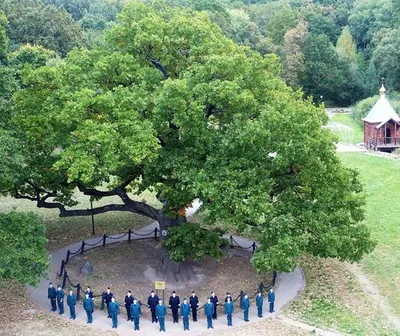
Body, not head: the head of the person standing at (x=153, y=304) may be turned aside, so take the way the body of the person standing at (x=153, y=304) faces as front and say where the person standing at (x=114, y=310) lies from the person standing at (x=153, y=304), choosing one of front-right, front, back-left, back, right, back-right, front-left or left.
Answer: right

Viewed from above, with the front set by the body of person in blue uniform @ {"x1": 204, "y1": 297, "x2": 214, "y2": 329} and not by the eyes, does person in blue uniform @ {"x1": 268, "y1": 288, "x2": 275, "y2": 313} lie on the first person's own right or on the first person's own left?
on the first person's own left

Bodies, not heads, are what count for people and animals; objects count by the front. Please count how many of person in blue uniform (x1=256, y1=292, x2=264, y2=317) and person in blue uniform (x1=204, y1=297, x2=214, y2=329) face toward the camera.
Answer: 2

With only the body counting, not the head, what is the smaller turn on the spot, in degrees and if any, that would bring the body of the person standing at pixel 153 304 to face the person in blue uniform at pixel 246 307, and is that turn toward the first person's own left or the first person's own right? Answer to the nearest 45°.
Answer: approximately 90° to the first person's own left

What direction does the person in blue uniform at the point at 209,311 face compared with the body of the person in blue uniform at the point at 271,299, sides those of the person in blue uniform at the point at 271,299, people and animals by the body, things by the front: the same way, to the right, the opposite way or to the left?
the same way

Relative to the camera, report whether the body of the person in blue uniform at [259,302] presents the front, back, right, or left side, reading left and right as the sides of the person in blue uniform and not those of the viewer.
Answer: front

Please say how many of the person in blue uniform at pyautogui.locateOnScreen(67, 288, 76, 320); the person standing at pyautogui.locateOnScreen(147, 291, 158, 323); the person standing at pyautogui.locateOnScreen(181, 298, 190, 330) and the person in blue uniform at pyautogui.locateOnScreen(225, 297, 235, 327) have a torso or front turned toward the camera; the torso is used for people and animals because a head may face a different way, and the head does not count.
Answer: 4

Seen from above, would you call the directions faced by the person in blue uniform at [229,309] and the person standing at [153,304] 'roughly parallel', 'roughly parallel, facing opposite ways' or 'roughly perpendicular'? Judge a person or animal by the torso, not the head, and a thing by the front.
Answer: roughly parallel

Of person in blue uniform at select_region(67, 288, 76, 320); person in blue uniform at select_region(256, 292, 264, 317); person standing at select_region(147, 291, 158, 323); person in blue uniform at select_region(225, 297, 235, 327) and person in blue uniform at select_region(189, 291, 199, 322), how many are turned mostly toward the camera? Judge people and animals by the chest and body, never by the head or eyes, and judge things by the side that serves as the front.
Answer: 5

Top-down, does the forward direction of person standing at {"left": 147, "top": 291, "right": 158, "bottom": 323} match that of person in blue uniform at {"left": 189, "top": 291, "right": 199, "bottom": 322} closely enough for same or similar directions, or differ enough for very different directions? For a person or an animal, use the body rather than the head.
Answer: same or similar directions

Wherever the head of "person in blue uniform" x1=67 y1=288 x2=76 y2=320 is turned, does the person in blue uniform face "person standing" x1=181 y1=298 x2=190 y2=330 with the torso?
no

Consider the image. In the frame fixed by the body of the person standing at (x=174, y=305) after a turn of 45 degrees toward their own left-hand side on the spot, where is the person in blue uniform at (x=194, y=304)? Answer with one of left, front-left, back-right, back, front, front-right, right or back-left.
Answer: front-left

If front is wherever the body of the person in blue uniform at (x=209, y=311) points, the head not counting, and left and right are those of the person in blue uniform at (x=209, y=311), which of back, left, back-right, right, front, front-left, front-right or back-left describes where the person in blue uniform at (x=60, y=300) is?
right

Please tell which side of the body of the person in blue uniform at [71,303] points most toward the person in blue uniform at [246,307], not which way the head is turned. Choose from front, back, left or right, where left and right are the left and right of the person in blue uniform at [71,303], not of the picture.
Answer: left

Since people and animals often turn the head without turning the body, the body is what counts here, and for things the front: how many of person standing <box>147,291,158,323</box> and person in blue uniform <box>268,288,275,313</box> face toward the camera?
2

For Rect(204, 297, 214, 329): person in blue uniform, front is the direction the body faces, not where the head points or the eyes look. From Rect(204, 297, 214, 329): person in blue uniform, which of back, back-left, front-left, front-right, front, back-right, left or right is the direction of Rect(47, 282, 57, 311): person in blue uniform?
right

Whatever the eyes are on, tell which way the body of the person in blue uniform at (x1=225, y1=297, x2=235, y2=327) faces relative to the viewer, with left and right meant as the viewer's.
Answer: facing the viewer

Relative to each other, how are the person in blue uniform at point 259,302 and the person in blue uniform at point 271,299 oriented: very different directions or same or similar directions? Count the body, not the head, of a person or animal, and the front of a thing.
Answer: same or similar directions

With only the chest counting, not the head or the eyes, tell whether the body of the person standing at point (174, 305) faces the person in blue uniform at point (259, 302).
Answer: no
